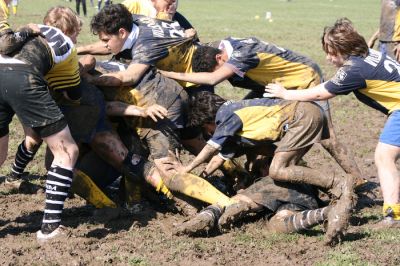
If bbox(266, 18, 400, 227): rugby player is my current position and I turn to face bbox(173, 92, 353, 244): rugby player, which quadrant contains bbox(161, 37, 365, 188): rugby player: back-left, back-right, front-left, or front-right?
front-right

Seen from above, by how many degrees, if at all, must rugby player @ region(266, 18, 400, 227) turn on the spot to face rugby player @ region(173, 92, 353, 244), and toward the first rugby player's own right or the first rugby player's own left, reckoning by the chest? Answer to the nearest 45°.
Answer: approximately 45° to the first rugby player's own left

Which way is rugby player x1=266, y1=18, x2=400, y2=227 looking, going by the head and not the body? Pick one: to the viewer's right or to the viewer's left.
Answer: to the viewer's left

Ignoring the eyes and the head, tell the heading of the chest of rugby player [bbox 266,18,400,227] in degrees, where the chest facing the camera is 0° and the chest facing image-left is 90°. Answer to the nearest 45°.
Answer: approximately 90°

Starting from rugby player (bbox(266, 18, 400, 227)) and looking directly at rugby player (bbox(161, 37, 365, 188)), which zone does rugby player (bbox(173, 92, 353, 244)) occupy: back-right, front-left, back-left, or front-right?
front-left
